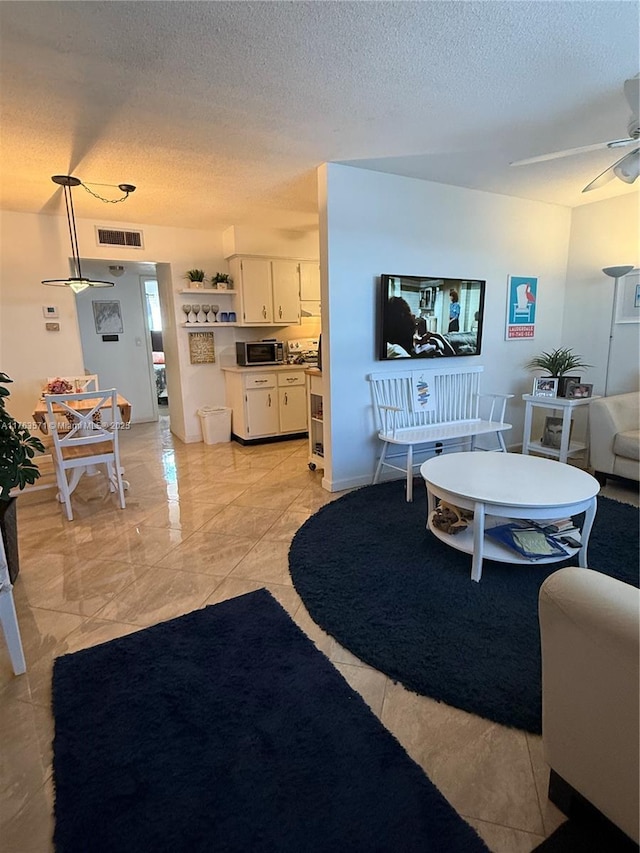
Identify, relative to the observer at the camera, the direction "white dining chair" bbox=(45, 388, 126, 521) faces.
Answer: facing away from the viewer

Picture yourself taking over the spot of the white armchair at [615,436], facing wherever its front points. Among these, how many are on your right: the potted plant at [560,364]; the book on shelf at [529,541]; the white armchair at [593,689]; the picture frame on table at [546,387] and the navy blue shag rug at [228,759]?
2

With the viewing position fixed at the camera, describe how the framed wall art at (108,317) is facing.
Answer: facing the viewer

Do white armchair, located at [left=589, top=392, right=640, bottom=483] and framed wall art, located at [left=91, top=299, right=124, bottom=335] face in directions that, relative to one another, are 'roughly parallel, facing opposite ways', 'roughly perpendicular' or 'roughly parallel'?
roughly perpendicular

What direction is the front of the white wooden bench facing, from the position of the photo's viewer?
facing the viewer and to the right of the viewer

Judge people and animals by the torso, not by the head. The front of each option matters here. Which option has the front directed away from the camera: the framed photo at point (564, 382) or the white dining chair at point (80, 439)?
the white dining chair

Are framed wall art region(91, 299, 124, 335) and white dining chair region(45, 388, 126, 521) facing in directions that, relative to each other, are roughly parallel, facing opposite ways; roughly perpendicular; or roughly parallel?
roughly parallel, facing opposite ways

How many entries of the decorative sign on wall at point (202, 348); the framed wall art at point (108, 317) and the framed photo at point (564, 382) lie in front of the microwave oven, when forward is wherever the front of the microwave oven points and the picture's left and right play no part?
1

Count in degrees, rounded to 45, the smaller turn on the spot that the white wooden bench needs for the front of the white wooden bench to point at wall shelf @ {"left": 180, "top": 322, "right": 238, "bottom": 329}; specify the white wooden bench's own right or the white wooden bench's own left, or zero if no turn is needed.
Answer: approximately 135° to the white wooden bench's own right

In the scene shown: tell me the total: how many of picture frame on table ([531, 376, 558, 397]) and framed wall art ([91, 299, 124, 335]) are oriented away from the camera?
0

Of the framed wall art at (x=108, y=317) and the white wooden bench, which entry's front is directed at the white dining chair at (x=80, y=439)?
the framed wall art

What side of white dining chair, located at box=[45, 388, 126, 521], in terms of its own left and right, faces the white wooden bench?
right

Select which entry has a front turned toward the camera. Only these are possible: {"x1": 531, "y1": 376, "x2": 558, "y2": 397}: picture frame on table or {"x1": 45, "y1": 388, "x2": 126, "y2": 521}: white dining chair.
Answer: the picture frame on table

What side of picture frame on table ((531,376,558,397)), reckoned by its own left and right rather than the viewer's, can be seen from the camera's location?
front

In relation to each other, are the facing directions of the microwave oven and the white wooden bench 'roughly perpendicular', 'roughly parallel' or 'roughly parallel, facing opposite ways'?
roughly parallel

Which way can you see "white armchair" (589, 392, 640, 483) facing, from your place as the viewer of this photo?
facing the viewer and to the left of the viewer

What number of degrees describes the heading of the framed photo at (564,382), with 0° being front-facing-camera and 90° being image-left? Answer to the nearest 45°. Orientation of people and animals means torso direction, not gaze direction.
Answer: approximately 0°

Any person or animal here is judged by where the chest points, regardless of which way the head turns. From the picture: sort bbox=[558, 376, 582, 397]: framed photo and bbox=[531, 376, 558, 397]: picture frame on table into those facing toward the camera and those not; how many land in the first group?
2

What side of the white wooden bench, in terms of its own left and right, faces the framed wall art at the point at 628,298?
left

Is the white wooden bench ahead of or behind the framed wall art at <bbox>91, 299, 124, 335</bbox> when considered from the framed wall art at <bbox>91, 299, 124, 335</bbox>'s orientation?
ahead

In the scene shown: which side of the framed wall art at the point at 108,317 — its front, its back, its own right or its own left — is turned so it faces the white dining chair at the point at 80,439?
front
